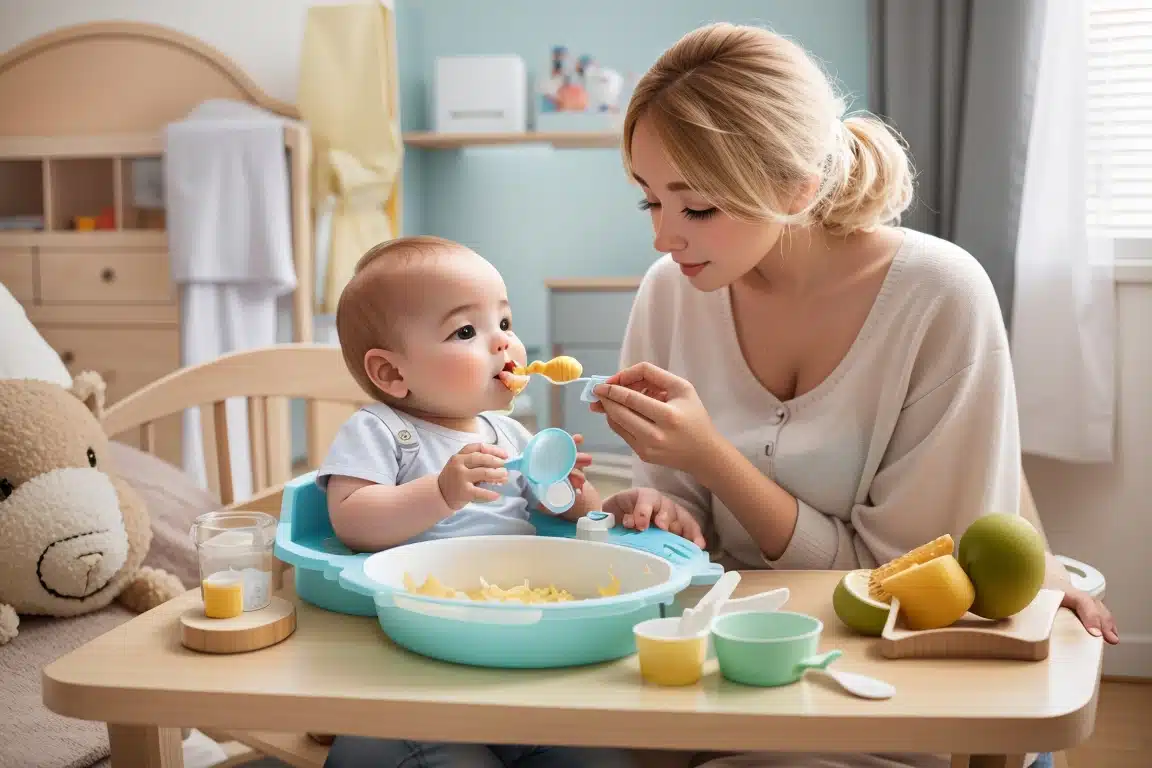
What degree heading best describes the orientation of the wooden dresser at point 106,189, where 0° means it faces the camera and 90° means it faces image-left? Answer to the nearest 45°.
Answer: approximately 0°

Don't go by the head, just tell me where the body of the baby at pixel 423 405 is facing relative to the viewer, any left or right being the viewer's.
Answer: facing the viewer and to the right of the viewer

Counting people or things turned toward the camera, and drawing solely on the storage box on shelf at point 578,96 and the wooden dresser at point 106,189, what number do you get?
2

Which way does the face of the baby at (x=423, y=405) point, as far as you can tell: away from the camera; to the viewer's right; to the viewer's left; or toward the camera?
to the viewer's right

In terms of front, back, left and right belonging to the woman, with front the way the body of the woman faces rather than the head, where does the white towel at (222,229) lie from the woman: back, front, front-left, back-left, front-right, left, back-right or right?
right

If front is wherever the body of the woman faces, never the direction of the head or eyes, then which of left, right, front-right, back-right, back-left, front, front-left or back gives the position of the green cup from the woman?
front-left

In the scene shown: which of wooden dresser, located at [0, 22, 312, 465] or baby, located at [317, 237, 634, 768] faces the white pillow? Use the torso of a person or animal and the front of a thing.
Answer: the wooden dresser

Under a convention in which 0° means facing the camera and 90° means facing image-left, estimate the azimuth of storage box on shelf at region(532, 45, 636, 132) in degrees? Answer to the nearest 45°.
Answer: approximately 0°

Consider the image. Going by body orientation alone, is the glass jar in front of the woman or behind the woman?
in front

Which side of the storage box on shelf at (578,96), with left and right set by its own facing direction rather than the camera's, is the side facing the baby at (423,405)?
front
